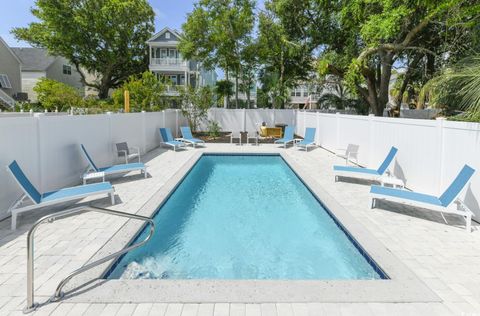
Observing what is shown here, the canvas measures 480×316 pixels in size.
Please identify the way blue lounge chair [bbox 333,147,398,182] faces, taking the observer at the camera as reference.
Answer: facing to the left of the viewer

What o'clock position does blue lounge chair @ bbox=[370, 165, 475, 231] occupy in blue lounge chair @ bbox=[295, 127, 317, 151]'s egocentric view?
blue lounge chair @ bbox=[370, 165, 475, 231] is roughly at 10 o'clock from blue lounge chair @ bbox=[295, 127, 317, 151].

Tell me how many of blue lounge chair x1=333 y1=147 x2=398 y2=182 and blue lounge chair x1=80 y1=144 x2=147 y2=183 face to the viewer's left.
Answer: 1

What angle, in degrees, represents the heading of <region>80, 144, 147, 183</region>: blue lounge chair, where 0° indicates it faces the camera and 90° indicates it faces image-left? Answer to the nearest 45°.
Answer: approximately 270°
